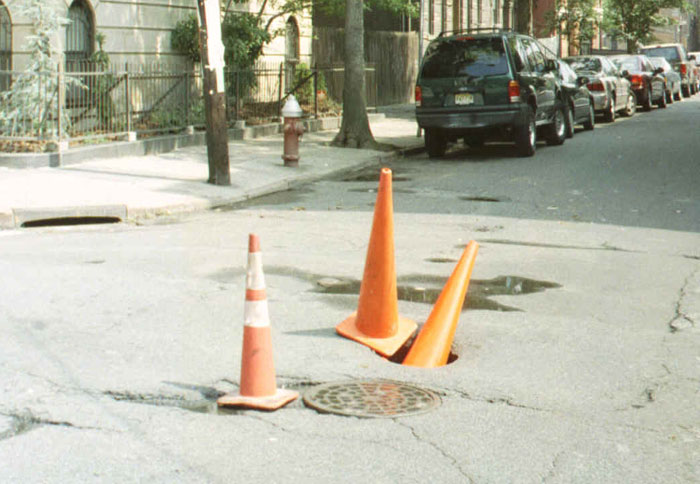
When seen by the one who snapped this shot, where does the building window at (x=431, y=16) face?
facing the viewer and to the right of the viewer

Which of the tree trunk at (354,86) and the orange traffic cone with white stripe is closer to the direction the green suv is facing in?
the tree trunk

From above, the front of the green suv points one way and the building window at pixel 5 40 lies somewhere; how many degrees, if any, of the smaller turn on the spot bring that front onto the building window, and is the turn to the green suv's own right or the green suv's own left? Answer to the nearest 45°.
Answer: approximately 90° to the green suv's own left

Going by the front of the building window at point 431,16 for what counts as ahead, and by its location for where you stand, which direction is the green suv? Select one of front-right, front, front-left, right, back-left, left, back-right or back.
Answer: front-right

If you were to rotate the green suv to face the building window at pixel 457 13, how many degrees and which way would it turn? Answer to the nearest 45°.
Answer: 0° — it already faces it

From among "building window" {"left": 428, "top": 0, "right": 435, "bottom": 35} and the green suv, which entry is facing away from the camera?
the green suv

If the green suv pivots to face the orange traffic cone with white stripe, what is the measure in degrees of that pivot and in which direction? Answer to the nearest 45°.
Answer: approximately 180°

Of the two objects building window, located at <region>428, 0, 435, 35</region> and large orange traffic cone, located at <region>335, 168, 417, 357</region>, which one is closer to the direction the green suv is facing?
the building window

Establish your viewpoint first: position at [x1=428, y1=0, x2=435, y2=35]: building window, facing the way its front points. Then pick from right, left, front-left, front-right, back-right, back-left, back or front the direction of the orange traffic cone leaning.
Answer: front-right

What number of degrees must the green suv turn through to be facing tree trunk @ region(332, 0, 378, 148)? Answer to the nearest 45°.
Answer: approximately 45° to its left

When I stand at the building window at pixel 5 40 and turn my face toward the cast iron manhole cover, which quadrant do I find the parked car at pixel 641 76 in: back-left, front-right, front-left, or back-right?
back-left

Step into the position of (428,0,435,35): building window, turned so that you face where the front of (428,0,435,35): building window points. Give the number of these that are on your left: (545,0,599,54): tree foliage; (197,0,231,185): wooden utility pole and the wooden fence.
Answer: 1

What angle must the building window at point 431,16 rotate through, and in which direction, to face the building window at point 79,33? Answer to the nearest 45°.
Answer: approximately 45° to its right

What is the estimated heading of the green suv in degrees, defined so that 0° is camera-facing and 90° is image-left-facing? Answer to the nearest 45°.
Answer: approximately 180°
